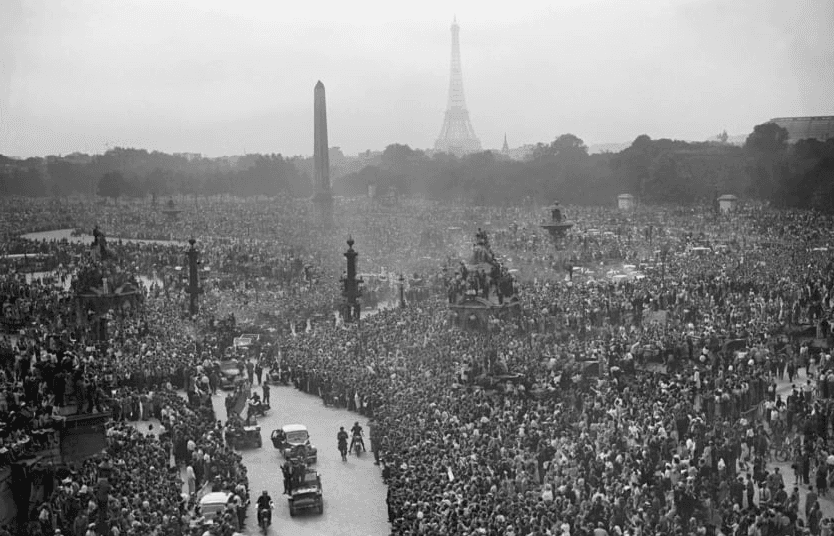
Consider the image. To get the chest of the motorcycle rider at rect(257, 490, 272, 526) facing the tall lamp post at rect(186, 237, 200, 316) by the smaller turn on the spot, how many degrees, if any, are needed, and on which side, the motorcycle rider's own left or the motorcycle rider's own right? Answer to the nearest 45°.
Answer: approximately 180°

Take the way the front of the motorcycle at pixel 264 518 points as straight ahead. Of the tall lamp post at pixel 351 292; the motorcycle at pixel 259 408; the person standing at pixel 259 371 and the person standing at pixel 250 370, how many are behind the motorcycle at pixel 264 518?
4

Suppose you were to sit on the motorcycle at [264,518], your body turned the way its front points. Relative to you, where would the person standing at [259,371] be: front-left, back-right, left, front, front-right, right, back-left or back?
back

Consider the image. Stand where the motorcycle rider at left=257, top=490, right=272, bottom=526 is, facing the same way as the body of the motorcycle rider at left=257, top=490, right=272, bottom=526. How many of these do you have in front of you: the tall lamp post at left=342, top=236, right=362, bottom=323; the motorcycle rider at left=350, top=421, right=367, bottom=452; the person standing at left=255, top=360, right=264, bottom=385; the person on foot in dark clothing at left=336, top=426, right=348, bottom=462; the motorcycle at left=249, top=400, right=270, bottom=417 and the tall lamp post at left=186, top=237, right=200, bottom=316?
0

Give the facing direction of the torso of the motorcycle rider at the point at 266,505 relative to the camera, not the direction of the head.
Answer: toward the camera

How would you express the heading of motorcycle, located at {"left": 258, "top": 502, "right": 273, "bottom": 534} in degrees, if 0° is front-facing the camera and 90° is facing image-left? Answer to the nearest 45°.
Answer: approximately 0°

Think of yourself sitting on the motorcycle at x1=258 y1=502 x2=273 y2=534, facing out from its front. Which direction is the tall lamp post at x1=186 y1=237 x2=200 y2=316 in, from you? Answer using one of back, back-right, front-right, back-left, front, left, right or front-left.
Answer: back
